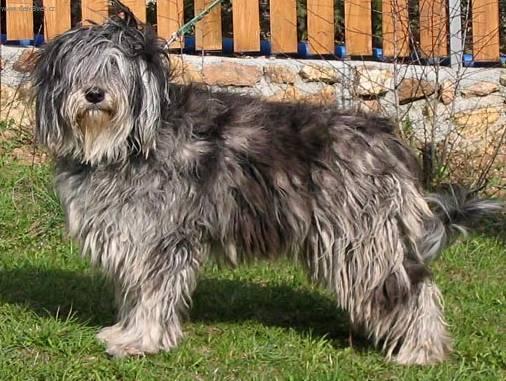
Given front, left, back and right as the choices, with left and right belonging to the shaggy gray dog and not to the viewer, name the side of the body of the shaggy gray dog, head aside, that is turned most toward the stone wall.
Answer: right

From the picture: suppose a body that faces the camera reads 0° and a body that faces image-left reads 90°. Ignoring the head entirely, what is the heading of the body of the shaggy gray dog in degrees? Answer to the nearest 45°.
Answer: approximately 90°
